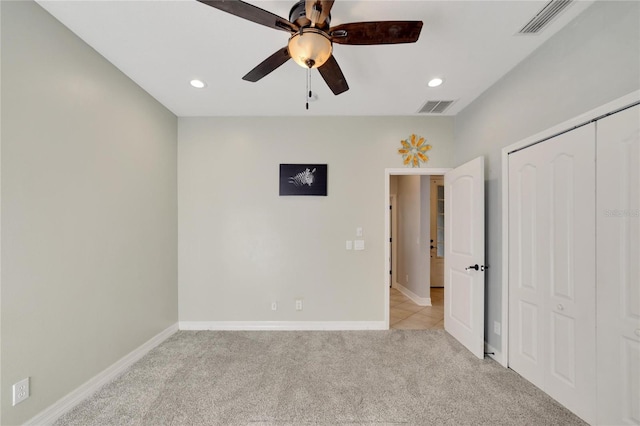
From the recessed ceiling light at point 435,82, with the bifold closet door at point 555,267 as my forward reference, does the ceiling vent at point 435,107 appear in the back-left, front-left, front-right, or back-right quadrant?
back-left

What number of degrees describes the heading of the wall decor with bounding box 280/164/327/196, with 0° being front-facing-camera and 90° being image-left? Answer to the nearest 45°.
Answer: approximately 0°

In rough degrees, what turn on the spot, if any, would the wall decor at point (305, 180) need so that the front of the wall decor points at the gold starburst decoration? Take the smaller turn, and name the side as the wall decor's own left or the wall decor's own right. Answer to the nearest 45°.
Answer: approximately 90° to the wall decor's own left

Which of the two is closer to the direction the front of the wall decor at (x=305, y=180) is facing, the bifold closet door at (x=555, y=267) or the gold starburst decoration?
the bifold closet door

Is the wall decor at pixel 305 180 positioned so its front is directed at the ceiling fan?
yes

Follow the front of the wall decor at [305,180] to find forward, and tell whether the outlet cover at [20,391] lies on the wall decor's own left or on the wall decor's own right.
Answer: on the wall decor's own right

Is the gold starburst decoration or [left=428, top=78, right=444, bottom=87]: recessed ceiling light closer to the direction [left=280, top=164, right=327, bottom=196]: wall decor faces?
the recessed ceiling light

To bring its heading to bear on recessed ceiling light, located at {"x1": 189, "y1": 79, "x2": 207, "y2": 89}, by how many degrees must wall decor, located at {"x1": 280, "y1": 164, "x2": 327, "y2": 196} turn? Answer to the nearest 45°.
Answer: approximately 45° to its right

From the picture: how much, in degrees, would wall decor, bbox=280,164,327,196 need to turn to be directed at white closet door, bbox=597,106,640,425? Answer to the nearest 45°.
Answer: approximately 45° to its left

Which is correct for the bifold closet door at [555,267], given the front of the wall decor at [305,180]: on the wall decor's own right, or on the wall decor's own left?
on the wall decor's own left

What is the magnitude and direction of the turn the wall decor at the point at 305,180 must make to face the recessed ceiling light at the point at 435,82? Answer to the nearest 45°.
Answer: approximately 45° to its left
